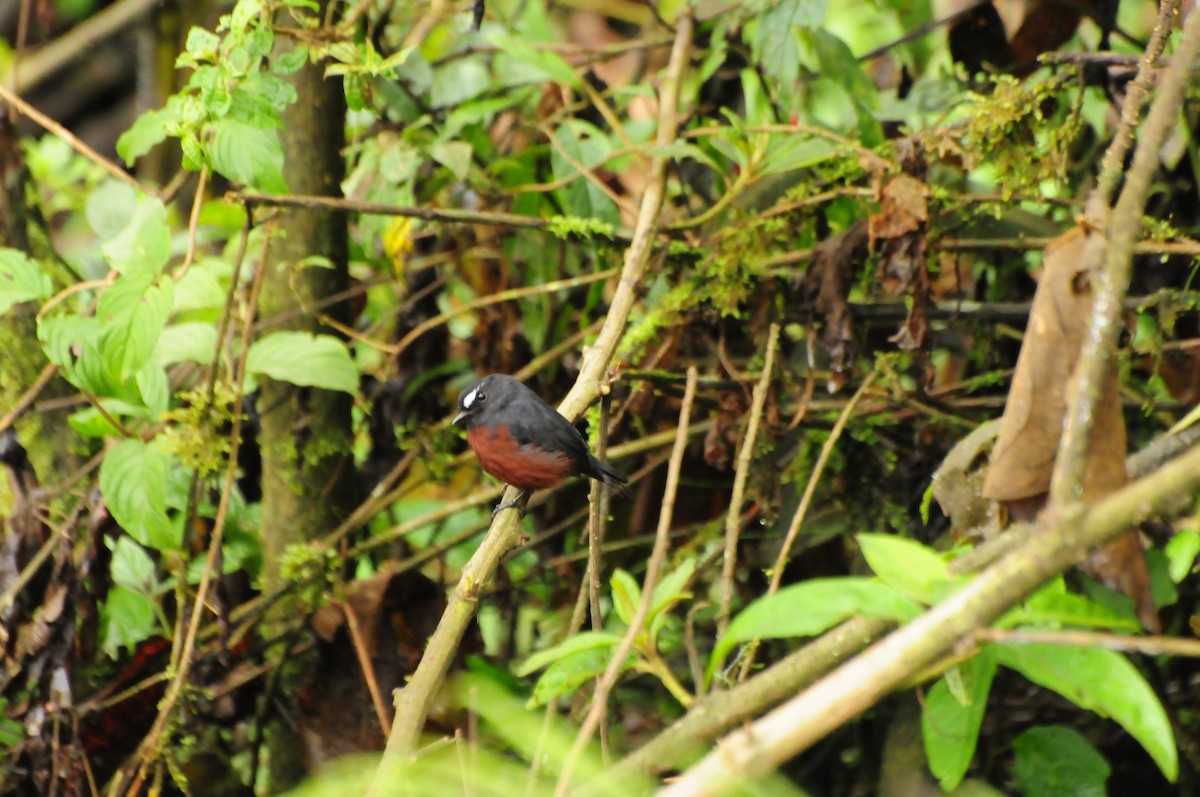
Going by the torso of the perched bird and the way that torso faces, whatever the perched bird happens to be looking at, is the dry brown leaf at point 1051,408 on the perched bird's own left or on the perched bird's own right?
on the perched bird's own left

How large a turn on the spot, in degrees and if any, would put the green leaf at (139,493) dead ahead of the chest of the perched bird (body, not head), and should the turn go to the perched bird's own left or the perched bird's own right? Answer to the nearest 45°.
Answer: approximately 45° to the perched bird's own right

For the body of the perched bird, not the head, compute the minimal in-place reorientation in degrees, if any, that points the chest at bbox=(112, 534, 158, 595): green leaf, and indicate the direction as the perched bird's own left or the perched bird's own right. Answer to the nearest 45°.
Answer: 0° — it already faces it

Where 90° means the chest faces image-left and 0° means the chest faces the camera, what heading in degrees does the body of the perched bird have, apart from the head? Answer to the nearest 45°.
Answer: approximately 90°

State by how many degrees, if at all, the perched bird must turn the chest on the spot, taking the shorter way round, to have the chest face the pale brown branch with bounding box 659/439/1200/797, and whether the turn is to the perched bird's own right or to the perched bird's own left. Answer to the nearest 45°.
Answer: approximately 90° to the perched bird's own left

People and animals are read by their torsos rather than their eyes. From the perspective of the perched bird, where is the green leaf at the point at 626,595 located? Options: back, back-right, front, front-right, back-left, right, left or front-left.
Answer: left

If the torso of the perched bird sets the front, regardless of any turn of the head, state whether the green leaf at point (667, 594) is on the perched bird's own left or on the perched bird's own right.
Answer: on the perched bird's own left

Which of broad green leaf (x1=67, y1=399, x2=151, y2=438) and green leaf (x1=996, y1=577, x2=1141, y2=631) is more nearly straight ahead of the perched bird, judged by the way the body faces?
the broad green leaf
